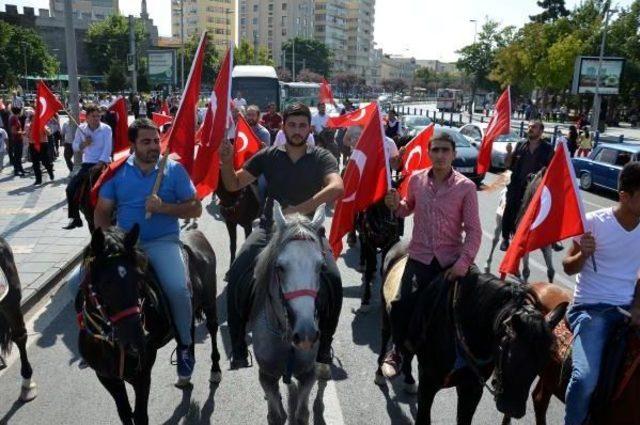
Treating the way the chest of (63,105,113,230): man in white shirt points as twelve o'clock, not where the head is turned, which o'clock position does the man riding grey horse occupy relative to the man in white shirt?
The man riding grey horse is roughly at 10 o'clock from the man in white shirt.

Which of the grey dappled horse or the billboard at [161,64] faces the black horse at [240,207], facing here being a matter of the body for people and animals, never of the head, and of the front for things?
the billboard

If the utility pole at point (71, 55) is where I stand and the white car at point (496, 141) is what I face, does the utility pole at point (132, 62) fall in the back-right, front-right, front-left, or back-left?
front-left

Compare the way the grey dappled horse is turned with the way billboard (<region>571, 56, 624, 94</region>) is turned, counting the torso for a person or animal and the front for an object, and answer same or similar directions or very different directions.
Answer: same or similar directions

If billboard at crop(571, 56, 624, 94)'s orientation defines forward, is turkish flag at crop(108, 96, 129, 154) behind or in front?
in front

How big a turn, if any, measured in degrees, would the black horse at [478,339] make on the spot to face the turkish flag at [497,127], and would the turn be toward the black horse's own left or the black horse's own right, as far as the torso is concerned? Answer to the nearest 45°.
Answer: approximately 135° to the black horse's own left

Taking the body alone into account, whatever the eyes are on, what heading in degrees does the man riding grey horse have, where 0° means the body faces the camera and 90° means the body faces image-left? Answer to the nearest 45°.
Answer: approximately 0°

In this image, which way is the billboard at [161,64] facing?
toward the camera

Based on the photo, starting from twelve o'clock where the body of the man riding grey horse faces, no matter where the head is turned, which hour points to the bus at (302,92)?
The bus is roughly at 6 o'clock from the man riding grey horse.

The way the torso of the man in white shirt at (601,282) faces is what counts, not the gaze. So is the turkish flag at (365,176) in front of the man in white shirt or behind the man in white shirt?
behind

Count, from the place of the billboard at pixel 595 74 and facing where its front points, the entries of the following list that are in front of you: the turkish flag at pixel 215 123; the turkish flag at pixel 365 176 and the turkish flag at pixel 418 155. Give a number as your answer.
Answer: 3

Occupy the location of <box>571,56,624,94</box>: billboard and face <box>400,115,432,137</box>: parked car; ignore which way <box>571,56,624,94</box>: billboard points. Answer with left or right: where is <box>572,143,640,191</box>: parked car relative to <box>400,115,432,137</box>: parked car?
left

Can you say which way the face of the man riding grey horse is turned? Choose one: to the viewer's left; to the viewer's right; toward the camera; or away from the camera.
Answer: toward the camera

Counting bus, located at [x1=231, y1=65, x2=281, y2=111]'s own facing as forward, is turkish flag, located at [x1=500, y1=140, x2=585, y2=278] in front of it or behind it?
in front

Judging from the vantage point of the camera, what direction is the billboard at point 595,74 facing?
facing the viewer

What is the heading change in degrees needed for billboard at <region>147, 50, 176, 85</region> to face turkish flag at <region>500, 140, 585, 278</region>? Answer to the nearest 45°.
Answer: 0° — it already faces it

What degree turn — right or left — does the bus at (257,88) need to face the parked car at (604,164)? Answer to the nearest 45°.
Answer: approximately 45° to its left

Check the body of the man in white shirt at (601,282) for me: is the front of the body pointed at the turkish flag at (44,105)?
no

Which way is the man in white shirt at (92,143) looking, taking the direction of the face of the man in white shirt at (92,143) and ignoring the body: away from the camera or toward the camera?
toward the camera
